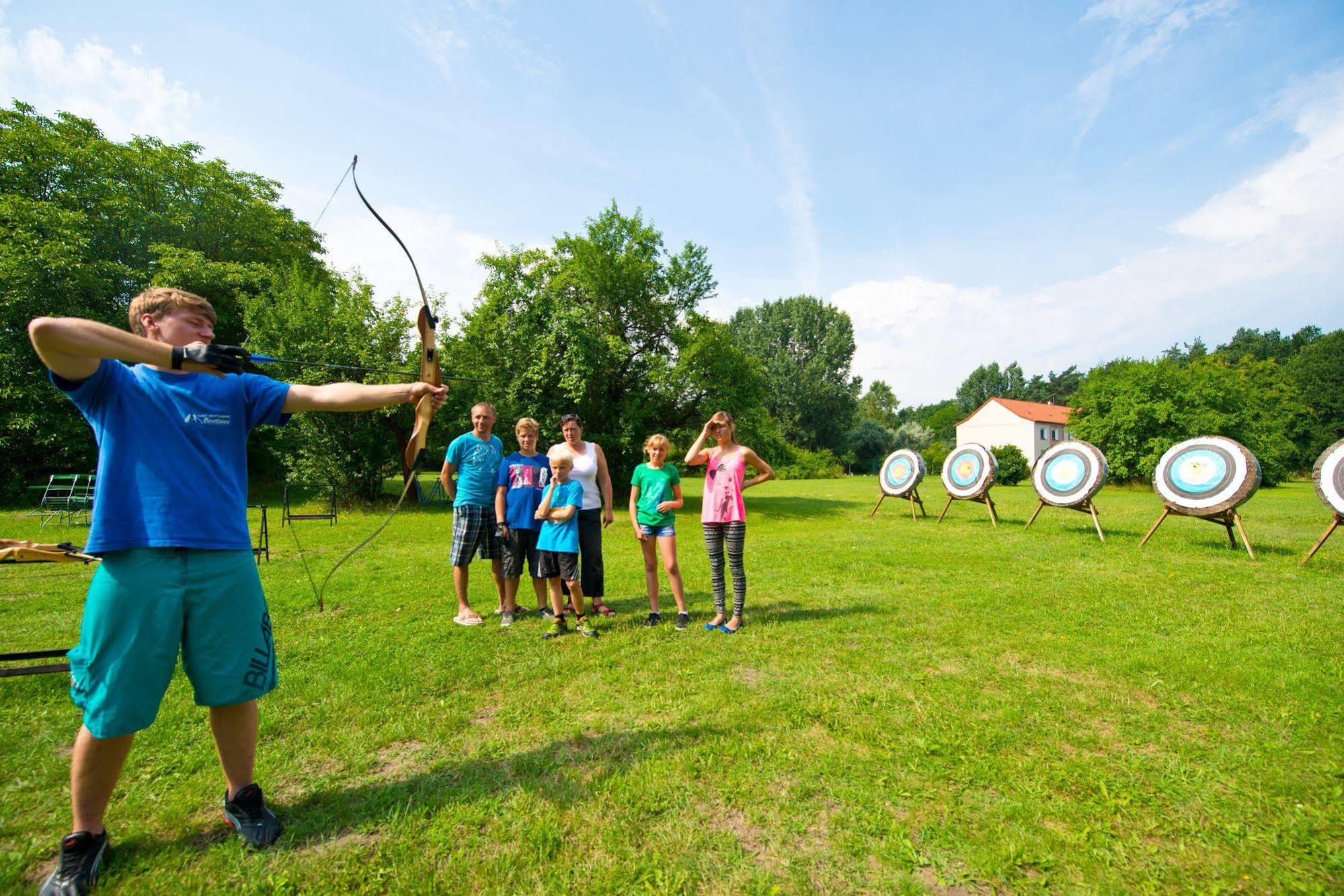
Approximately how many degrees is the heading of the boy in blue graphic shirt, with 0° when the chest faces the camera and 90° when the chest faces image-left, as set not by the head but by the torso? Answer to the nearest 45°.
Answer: approximately 0°

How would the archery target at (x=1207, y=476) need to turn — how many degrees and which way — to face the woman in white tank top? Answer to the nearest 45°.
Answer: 0° — it already faces them

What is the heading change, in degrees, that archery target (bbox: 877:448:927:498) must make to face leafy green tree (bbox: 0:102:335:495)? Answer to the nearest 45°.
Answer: approximately 45° to its right

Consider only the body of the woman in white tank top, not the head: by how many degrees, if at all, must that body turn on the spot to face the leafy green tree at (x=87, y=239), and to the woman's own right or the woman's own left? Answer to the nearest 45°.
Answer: approximately 135° to the woman's own right

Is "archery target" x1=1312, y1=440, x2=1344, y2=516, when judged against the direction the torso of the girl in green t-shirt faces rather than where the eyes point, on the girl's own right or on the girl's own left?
on the girl's own left

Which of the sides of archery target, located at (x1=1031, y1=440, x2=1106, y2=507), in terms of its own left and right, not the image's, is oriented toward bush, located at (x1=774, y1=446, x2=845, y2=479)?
right

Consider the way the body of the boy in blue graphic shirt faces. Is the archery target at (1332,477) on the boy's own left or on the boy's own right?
on the boy's own left

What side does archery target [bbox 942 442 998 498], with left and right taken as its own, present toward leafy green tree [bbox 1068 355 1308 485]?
back

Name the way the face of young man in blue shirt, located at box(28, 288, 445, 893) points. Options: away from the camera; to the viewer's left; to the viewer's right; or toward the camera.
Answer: to the viewer's right

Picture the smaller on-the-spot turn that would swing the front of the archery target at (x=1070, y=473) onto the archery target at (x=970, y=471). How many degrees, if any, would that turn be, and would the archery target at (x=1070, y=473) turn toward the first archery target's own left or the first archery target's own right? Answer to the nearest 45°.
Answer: approximately 90° to the first archery target's own right

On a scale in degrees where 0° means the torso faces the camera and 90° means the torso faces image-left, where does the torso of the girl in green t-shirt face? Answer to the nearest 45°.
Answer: approximately 0°

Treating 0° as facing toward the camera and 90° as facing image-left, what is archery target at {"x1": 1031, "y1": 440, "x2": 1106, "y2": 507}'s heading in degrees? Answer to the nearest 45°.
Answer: approximately 45°

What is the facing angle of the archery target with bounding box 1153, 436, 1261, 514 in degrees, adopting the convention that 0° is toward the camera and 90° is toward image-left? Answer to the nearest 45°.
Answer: approximately 45°
